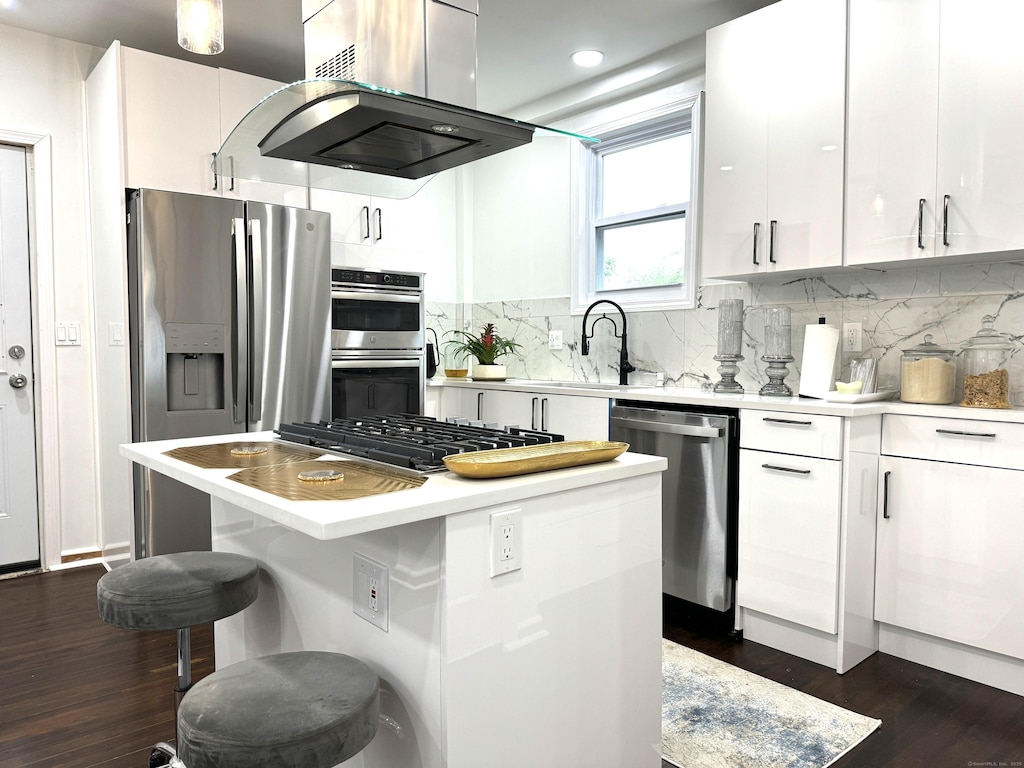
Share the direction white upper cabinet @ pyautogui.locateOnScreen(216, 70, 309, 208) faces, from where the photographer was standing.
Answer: facing the viewer and to the right of the viewer

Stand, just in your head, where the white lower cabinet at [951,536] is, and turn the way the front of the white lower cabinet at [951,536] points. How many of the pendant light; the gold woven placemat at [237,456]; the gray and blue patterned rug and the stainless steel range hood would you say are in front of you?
4

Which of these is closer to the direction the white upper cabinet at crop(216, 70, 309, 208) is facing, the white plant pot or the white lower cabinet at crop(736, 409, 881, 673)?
the white lower cabinet

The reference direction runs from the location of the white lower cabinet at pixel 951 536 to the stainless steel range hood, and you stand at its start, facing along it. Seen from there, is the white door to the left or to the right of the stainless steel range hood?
right

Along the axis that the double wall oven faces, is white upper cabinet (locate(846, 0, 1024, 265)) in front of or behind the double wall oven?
in front

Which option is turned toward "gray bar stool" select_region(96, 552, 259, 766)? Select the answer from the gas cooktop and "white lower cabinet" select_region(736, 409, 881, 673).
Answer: the white lower cabinet

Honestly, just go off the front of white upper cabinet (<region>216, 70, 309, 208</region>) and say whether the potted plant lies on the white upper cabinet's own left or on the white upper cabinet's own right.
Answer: on the white upper cabinet's own left

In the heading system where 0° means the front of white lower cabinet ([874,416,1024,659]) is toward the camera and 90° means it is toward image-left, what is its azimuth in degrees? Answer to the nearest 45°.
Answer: approximately 45°

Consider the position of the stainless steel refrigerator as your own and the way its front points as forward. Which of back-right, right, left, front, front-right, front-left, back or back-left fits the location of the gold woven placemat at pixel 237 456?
front-right
